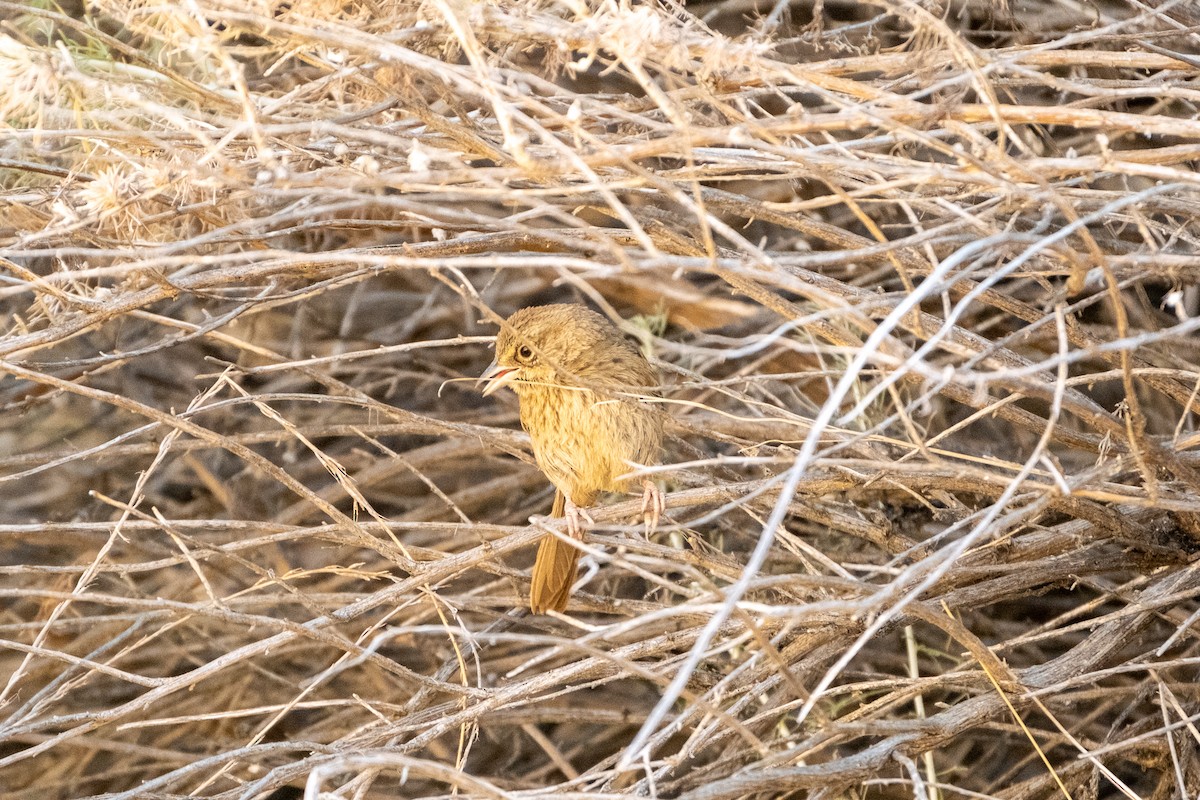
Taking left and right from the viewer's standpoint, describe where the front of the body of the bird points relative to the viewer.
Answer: facing the viewer and to the left of the viewer
